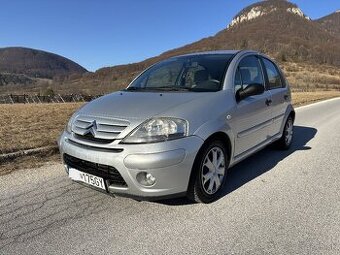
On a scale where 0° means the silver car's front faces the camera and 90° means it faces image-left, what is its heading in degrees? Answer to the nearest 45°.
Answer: approximately 45°

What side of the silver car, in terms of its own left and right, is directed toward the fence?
right
